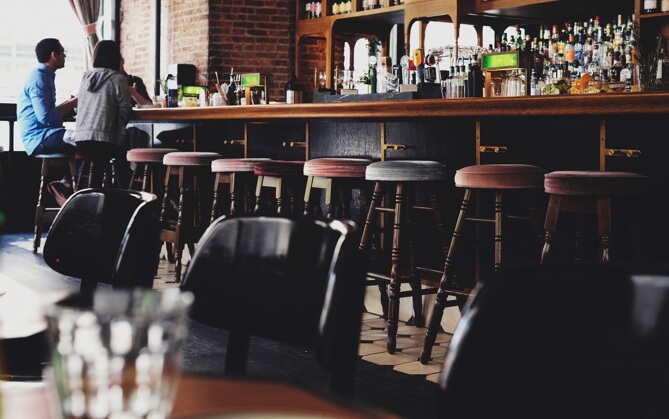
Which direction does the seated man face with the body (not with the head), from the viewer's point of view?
to the viewer's right

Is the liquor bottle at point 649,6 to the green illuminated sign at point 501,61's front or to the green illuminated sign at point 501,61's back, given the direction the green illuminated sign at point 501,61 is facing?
to the back

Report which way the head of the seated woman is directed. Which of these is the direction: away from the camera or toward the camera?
away from the camera

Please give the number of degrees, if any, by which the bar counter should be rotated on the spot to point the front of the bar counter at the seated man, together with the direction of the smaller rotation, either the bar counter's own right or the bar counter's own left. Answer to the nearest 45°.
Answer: approximately 90° to the bar counter's own right

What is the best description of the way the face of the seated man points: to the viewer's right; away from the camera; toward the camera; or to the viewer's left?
to the viewer's right

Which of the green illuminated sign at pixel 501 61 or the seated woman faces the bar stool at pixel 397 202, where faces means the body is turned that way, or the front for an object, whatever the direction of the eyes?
the green illuminated sign

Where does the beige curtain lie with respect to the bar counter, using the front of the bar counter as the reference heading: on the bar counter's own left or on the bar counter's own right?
on the bar counter's own right

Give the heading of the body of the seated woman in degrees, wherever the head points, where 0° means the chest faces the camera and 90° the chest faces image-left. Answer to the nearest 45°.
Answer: approximately 225°

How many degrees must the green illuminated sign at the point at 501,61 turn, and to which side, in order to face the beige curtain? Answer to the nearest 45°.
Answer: approximately 90° to its right

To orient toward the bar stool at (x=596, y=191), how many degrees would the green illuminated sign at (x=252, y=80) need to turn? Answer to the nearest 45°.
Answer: approximately 45° to its left
